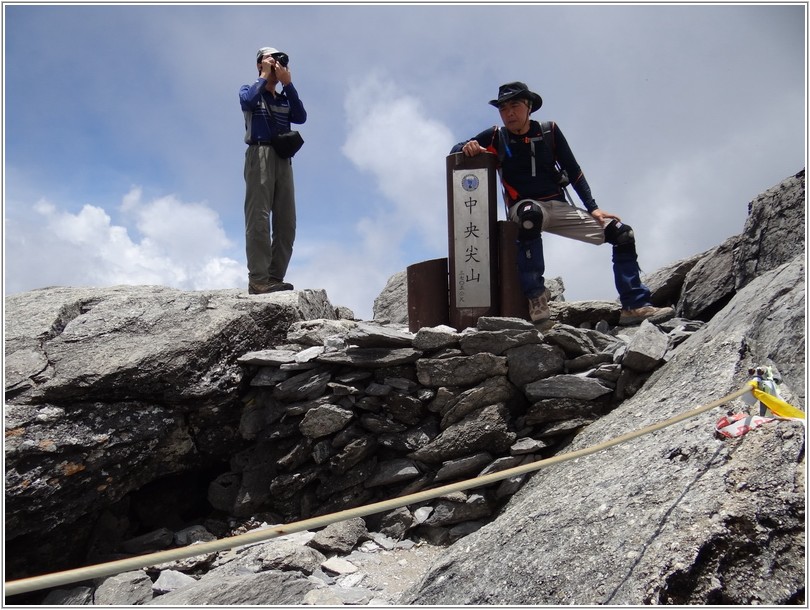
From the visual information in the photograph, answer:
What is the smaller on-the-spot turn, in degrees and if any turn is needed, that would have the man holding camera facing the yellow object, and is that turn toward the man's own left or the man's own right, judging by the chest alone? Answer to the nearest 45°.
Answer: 0° — they already face it

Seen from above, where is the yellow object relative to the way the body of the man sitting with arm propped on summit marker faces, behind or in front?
in front

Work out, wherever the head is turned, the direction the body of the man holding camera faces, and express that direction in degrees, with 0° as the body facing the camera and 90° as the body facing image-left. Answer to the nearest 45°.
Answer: approximately 315°

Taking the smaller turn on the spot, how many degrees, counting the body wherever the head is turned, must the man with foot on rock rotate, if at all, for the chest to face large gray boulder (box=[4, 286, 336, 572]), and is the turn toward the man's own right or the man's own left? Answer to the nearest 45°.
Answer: approximately 90° to the man's own right

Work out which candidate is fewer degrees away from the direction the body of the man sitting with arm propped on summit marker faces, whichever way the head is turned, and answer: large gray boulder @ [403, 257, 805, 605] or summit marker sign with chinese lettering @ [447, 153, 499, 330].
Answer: the large gray boulder

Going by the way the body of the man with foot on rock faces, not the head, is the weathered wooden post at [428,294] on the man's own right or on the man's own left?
on the man's own right

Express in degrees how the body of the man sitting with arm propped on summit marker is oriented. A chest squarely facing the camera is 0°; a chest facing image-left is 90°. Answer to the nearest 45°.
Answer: approximately 0°

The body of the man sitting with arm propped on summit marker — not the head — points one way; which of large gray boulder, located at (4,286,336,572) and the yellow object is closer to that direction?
the yellow object
